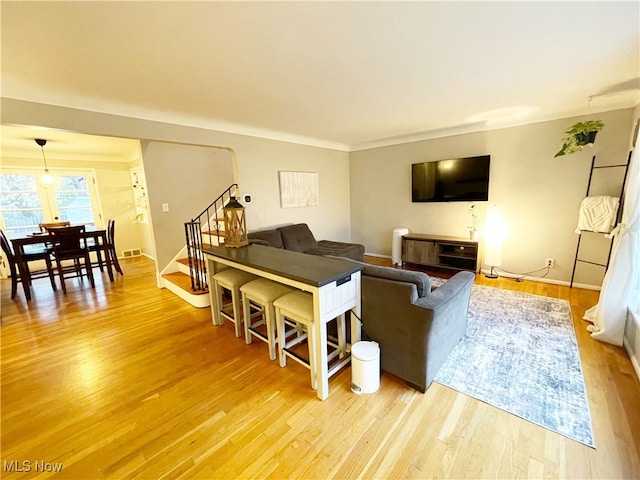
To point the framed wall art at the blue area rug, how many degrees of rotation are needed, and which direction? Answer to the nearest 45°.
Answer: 0° — it already faces it

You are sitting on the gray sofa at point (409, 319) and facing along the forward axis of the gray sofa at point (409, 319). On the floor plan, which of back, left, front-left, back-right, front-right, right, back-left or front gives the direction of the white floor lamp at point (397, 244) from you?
front-left

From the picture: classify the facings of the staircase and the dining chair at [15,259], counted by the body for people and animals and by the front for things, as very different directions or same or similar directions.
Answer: very different directions

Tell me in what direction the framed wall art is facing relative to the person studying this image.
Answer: facing the viewer and to the right of the viewer

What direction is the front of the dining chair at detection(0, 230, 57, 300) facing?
to the viewer's right

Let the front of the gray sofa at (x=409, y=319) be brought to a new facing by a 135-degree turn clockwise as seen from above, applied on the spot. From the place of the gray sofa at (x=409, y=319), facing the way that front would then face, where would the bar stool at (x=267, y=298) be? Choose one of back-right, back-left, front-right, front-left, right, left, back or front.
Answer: right

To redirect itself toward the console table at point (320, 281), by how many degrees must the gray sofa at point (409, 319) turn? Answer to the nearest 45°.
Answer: approximately 135° to its left

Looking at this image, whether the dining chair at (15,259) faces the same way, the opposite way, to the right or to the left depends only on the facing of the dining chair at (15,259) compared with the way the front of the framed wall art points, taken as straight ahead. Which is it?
to the left

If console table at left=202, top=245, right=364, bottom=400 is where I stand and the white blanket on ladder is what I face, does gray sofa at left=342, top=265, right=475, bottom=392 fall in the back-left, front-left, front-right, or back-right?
front-right

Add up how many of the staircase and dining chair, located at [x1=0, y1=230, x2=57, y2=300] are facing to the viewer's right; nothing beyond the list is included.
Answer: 1

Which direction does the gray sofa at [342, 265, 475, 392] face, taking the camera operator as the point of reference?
facing away from the viewer and to the right of the viewer

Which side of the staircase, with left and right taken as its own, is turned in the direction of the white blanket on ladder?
left
